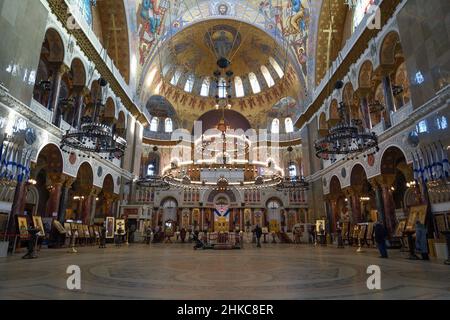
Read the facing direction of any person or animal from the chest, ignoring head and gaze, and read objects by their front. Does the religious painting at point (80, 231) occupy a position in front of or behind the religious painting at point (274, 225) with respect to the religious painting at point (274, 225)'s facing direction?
in front

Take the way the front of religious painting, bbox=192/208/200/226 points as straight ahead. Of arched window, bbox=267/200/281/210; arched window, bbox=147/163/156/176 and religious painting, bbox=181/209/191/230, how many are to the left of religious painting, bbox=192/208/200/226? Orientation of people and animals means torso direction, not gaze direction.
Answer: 1

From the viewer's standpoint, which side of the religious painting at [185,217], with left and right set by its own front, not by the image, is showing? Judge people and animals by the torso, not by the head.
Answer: front

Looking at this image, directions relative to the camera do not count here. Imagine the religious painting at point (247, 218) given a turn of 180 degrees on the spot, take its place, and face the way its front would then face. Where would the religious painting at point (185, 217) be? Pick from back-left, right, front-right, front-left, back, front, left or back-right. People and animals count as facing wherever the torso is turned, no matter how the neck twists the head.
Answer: left

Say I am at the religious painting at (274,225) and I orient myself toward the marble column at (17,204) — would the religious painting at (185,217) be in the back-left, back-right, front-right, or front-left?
front-right

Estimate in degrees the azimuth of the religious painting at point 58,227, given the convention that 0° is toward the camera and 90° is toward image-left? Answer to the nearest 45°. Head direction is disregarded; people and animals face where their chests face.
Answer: approximately 315°

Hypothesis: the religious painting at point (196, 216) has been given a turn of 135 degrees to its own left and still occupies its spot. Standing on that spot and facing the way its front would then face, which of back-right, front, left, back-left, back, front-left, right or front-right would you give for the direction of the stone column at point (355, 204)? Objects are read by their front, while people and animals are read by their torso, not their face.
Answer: right

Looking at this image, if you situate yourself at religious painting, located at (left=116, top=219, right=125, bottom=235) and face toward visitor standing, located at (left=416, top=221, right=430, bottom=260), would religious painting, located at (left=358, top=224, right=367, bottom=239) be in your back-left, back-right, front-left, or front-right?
front-left

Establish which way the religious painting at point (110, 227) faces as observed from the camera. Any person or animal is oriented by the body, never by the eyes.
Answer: facing the viewer

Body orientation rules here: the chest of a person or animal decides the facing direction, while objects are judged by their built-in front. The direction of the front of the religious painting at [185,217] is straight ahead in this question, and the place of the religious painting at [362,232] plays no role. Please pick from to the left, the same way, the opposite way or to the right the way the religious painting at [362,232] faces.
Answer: to the right

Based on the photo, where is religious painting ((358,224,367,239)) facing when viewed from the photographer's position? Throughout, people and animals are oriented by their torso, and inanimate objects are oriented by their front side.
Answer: facing the viewer and to the left of the viewer

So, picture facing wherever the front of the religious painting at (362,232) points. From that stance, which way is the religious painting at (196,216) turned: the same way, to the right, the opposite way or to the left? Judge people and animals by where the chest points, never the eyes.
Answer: to the left

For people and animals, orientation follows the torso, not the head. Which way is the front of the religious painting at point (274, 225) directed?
toward the camera

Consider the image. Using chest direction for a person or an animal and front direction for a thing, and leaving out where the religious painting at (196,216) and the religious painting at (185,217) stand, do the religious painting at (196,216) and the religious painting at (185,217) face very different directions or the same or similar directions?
same or similar directions

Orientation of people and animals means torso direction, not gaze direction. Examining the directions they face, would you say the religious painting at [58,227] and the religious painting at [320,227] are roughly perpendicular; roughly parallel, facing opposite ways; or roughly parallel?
roughly perpendicular

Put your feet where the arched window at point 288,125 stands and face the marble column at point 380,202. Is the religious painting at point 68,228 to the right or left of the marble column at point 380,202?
right
